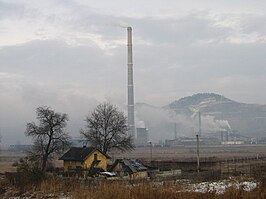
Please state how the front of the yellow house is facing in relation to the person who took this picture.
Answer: facing the viewer and to the right of the viewer

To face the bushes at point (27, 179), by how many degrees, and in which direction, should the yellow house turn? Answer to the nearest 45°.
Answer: approximately 45° to its right

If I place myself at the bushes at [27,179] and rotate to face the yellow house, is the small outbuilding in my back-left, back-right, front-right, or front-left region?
front-right

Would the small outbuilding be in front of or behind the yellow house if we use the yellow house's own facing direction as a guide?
in front
